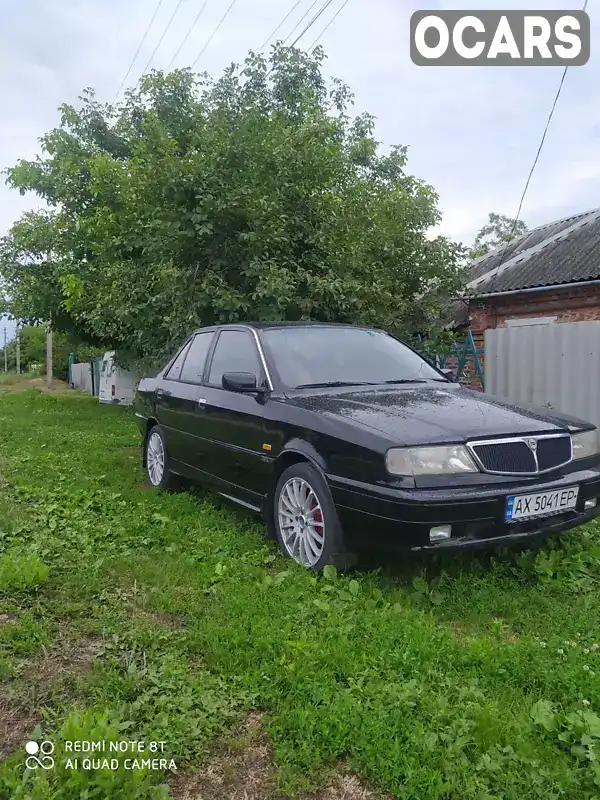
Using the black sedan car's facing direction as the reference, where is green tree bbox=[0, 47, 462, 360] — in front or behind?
behind

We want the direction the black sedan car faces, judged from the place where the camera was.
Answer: facing the viewer and to the right of the viewer

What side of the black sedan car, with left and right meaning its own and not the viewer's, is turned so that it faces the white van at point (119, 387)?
back

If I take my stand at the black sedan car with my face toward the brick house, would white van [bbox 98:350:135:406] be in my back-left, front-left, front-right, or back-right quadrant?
front-left

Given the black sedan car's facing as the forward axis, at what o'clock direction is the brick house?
The brick house is roughly at 8 o'clock from the black sedan car.

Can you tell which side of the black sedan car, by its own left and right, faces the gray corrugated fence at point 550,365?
left
